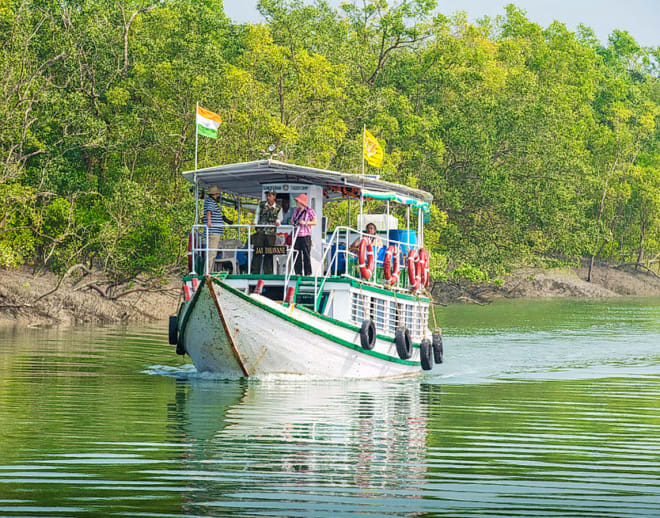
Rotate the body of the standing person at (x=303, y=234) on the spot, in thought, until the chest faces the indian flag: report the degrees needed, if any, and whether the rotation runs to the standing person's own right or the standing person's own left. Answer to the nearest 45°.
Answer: approximately 90° to the standing person's own right

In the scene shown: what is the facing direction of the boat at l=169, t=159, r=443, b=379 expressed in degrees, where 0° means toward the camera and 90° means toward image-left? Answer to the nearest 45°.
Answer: approximately 45°

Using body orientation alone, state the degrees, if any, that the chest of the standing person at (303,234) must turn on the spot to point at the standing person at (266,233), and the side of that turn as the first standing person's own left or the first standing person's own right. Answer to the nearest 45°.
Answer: approximately 90° to the first standing person's own right

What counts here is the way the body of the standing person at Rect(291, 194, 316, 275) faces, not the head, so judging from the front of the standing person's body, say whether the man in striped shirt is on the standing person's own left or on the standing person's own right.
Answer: on the standing person's own right

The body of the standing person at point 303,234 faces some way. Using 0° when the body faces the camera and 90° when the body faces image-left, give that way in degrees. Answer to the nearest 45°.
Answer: approximately 45°

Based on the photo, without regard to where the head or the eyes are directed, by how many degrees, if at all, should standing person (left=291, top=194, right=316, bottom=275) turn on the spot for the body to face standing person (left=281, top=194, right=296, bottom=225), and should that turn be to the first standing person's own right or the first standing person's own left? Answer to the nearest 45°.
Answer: approximately 135° to the first standing person's own right
